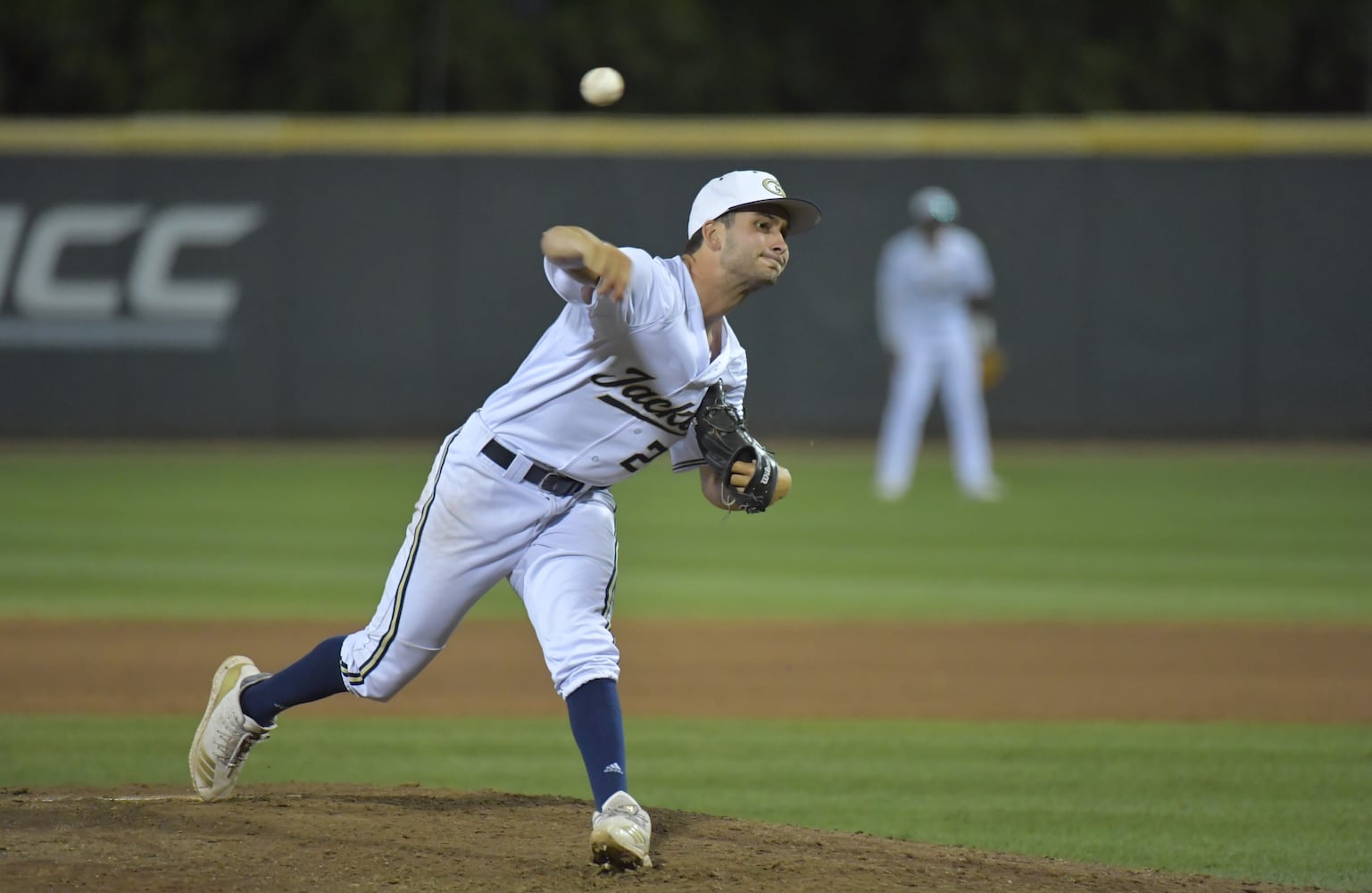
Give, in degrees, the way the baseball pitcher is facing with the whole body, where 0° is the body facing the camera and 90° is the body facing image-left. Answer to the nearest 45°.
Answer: approximately 315°

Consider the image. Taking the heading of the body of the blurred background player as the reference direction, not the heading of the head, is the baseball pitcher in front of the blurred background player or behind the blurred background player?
in front

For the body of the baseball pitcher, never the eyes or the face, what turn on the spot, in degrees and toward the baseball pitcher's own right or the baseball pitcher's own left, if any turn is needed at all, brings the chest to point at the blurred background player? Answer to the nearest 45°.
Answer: approximately 135° to the baseball pitcher's own left
